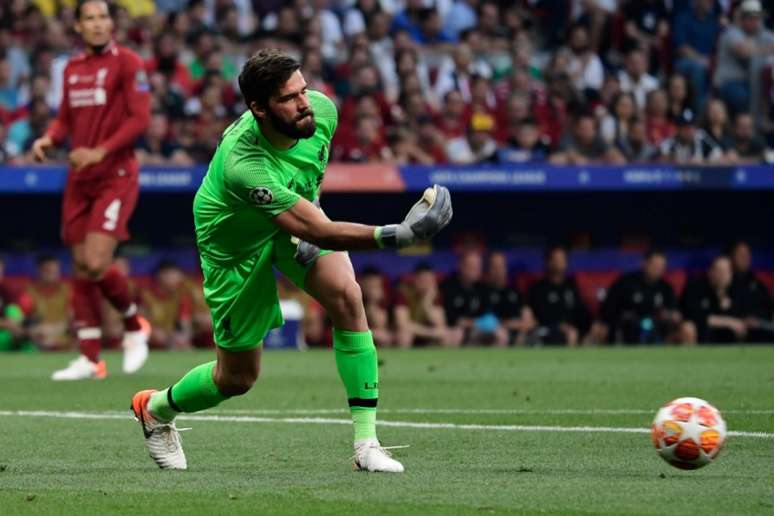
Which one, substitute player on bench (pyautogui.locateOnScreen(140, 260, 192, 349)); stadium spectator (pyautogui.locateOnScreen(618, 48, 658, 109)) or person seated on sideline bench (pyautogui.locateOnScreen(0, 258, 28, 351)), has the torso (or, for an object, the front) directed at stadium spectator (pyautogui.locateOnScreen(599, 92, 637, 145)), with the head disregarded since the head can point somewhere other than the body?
stadium spectator (pyautogui.locateOnScreen(618, 48, 658, 109))

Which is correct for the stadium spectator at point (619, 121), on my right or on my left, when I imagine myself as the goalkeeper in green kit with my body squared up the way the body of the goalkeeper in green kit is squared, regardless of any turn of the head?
on my left

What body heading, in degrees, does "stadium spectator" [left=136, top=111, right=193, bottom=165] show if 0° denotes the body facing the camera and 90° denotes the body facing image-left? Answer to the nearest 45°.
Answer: approximately 0°

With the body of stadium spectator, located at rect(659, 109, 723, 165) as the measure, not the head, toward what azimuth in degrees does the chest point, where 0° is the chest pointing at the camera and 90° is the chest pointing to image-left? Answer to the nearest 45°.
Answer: approximately 0°

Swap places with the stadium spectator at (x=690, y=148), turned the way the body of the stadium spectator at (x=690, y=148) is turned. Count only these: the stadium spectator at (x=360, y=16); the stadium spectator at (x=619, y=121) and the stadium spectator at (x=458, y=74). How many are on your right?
3
